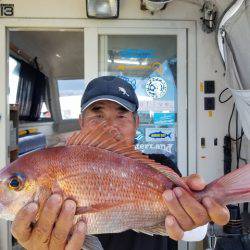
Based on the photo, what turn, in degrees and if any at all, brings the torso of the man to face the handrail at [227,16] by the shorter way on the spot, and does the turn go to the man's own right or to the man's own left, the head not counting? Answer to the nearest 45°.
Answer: approximately 135° to the man's own left

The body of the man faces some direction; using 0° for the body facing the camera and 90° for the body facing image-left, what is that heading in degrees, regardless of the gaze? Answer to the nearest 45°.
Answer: approximately 0°
